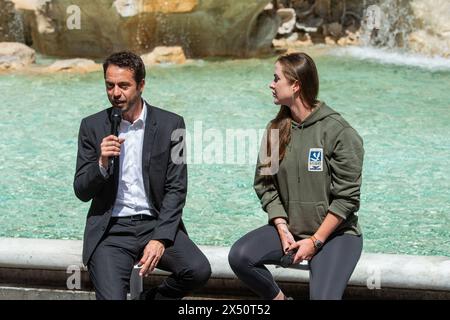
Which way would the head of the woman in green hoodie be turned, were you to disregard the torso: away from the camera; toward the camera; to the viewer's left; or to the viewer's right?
to the viewer's left

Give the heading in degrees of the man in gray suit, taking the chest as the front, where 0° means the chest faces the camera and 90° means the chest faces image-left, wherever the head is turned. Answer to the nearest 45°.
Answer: approximately 0°

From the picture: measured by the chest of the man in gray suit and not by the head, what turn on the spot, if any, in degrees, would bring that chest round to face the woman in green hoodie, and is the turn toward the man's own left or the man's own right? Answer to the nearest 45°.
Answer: approximately 90° to the man's own left

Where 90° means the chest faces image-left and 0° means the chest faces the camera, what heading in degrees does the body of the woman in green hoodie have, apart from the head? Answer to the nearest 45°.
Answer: approximately 45°

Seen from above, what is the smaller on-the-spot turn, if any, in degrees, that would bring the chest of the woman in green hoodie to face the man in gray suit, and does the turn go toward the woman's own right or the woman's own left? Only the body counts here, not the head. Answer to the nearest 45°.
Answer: approximately 45° to the woman's own right
